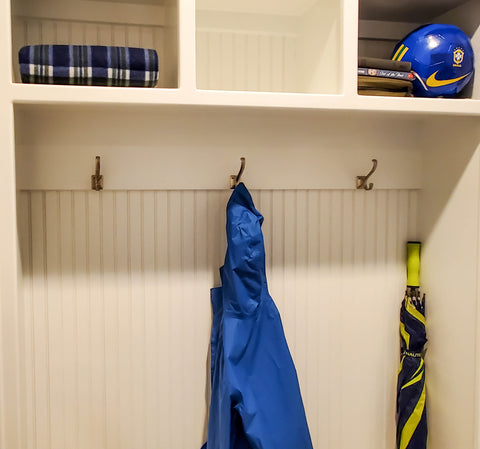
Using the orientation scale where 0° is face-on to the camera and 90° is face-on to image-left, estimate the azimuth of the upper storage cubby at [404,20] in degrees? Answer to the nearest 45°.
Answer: approximately 0°

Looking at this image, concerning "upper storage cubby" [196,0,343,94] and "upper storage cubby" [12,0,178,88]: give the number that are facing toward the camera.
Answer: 2

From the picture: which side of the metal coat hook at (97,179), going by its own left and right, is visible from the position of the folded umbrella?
left

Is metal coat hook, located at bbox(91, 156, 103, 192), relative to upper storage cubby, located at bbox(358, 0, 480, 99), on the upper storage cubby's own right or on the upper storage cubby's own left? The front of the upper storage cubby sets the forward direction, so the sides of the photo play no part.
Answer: on the upper storage cubby's own right

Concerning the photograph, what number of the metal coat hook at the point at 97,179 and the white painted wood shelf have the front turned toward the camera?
2
